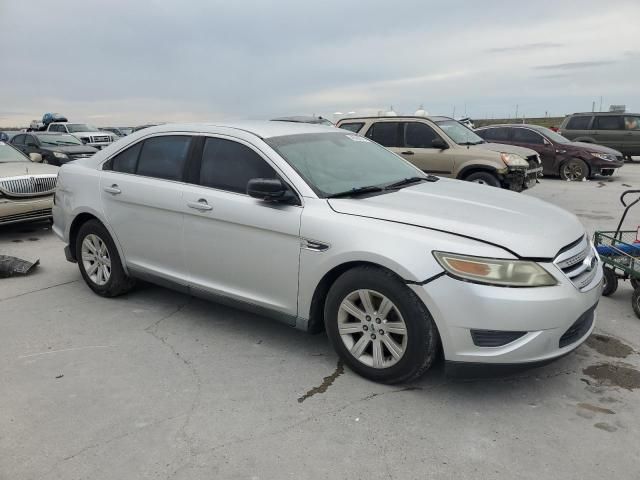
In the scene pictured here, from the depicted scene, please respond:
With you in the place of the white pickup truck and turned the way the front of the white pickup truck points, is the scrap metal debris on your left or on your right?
on your right

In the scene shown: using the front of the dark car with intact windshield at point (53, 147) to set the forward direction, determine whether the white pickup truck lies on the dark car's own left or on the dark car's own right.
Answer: on the dark car's own left

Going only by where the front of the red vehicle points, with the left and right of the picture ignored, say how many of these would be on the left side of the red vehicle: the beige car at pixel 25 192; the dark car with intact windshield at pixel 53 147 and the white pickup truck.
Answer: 0

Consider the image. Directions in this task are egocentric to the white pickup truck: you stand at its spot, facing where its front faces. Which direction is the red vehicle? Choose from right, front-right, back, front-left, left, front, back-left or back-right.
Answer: front

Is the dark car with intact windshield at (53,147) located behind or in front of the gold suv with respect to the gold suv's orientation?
behind

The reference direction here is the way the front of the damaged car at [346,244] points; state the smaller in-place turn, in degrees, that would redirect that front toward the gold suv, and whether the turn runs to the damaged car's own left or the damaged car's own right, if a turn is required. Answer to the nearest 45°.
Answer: approximately 135° to the damaged car's own left

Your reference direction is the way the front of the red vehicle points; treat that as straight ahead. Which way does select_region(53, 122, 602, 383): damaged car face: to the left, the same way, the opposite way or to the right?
the same way

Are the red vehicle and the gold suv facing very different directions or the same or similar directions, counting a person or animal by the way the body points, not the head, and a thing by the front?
same or similar directions

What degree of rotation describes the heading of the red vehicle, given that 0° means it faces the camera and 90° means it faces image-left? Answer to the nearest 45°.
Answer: approximately 315°

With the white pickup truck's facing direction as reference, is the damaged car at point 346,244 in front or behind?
in front

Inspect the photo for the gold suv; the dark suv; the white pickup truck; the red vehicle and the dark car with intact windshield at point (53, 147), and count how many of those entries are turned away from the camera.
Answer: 0

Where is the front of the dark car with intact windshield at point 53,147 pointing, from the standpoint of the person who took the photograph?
facing the viewer and to the right of the viewer

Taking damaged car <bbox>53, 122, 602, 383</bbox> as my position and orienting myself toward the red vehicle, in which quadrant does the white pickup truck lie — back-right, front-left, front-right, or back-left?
front-left

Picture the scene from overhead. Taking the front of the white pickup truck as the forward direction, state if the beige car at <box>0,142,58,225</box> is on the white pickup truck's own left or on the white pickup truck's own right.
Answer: on the white pickup truck's own right

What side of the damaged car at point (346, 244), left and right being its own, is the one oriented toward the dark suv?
left

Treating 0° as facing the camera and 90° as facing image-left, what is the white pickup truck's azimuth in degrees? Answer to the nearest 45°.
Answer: approximately 315°

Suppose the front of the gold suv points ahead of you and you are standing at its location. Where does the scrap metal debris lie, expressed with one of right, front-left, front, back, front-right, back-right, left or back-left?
right

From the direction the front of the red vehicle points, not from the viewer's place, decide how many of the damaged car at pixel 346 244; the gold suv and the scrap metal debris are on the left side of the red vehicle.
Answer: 0
